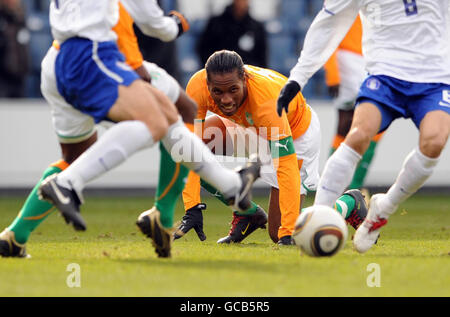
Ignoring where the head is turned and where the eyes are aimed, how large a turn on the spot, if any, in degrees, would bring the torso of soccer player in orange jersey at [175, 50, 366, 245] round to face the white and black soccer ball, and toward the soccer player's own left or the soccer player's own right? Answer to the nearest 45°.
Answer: approximately 45° to the soccer player's own left

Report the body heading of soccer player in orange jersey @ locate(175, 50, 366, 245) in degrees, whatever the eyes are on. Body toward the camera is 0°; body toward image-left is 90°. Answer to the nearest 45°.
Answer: approximately 45°
